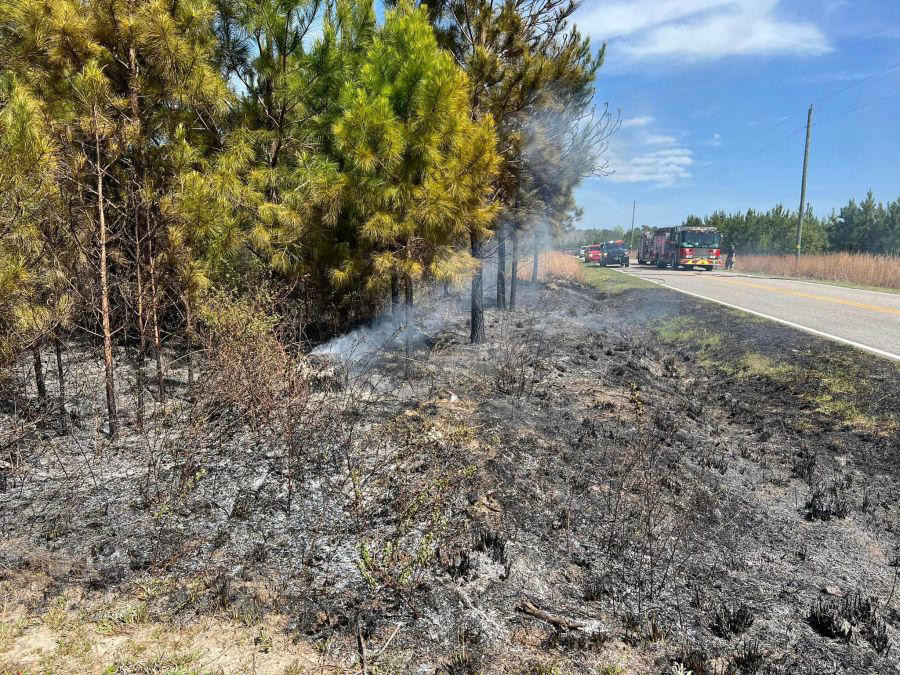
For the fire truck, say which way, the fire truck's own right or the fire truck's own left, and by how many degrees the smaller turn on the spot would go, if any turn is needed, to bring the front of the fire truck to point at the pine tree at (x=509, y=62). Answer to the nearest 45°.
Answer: approximately 45° to the fire truck's own right

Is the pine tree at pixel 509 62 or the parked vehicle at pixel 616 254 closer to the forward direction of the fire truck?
the pine tree

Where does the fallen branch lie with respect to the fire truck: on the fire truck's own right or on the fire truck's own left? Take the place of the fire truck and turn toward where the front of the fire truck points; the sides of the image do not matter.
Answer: on the fire truck's own right

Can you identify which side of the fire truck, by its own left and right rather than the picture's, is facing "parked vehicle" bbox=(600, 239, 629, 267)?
right

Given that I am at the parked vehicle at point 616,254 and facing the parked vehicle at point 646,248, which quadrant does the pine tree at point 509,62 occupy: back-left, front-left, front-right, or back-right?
back-right

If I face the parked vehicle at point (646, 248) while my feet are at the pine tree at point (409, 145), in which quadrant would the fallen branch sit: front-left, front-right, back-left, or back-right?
back-right

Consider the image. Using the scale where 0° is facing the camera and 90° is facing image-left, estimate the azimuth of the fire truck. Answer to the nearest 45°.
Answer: approximately 315°
